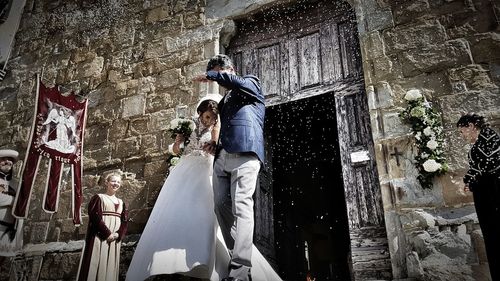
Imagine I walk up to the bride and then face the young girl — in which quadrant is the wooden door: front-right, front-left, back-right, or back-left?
back-right

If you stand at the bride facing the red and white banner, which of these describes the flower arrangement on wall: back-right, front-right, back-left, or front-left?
back-right

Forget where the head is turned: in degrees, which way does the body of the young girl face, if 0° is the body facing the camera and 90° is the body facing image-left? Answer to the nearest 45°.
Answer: approximately 315°

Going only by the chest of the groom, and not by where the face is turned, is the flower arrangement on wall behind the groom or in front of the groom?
behind

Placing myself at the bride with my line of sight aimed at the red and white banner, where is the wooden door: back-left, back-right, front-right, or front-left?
back-right

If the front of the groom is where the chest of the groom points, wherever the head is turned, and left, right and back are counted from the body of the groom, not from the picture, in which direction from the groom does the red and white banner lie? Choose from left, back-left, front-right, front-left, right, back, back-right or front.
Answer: right

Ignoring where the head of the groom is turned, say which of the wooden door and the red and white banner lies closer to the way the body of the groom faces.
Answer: the red and white banner

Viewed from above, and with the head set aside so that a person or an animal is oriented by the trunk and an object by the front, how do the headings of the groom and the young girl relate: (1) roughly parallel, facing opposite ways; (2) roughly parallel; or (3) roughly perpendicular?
roughly perpendicular
